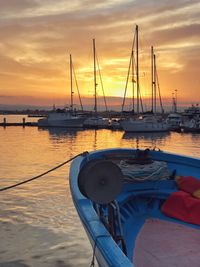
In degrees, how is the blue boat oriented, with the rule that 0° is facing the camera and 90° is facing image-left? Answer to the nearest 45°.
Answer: approximately 135°
